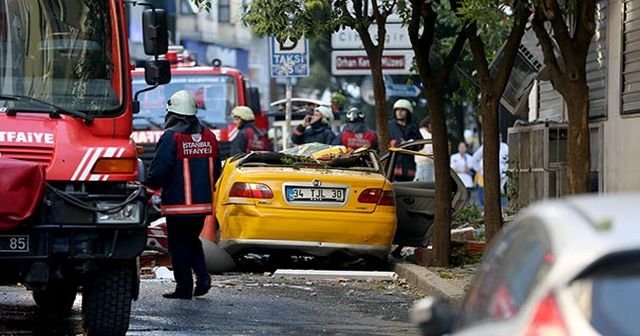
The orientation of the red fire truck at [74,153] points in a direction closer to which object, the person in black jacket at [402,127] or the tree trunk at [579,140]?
the tree trunk

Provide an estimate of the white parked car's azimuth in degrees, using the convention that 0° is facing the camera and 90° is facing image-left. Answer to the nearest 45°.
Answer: approximately 135°

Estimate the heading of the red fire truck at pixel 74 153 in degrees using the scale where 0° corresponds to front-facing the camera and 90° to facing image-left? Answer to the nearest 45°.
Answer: approximately 0°

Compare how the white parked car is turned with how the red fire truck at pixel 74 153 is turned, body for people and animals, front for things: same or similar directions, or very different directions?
very different directions

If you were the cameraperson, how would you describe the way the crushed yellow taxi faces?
facing away from the viewer

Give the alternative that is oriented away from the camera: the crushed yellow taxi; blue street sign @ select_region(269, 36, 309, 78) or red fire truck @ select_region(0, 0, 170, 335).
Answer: the crushed yellow taxi

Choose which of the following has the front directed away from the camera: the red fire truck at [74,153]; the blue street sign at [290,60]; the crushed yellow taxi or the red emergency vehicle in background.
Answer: the crushed yellow taxi

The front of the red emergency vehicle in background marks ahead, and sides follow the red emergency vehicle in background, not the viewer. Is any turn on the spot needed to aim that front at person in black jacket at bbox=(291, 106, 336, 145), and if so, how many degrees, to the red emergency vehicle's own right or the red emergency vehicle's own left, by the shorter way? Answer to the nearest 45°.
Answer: approximately 45° to the red emergency vehicle's own left

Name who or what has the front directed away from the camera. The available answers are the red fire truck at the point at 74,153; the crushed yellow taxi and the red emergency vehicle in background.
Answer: the crushed yellow taxi
